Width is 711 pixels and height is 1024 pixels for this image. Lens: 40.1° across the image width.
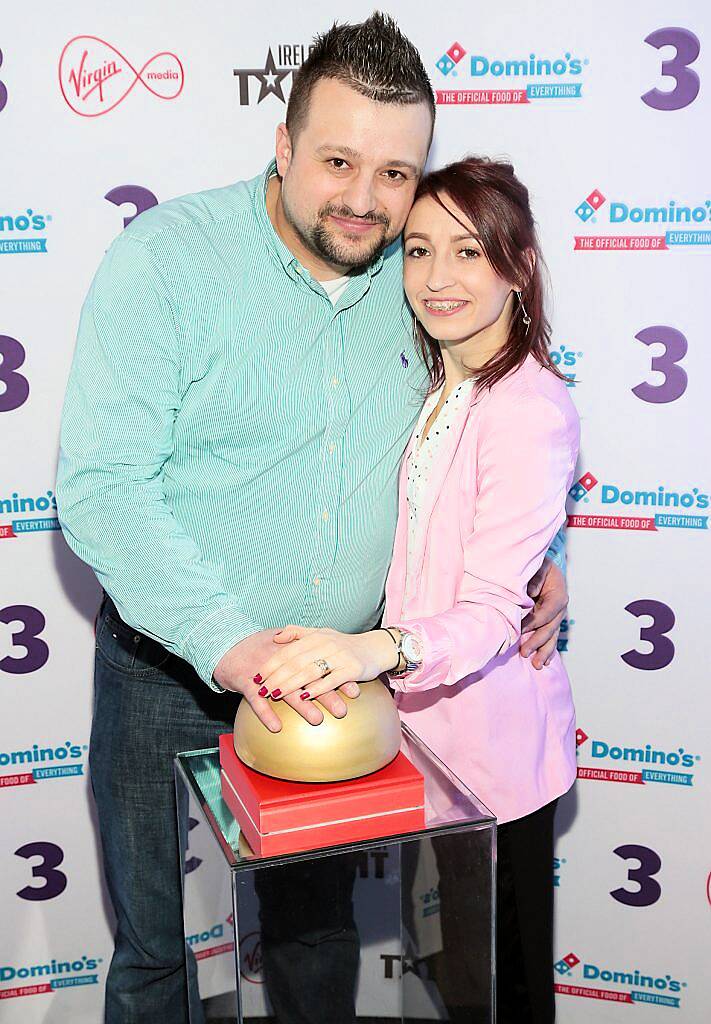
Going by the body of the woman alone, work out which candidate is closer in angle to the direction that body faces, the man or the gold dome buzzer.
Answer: the gold dome buzzer

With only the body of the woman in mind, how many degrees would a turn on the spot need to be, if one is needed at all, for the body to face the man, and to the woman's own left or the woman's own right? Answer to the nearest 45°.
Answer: approximately 45° to the woman's own right

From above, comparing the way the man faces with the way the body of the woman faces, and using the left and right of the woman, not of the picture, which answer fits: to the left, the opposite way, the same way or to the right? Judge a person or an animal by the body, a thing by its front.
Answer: to the left

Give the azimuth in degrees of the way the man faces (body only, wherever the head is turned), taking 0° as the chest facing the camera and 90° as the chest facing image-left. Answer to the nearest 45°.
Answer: approximately 315°

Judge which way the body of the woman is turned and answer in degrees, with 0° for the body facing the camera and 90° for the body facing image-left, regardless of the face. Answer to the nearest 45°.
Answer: approximately 45°

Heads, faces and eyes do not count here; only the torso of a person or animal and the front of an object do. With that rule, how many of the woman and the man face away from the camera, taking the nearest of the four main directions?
0
